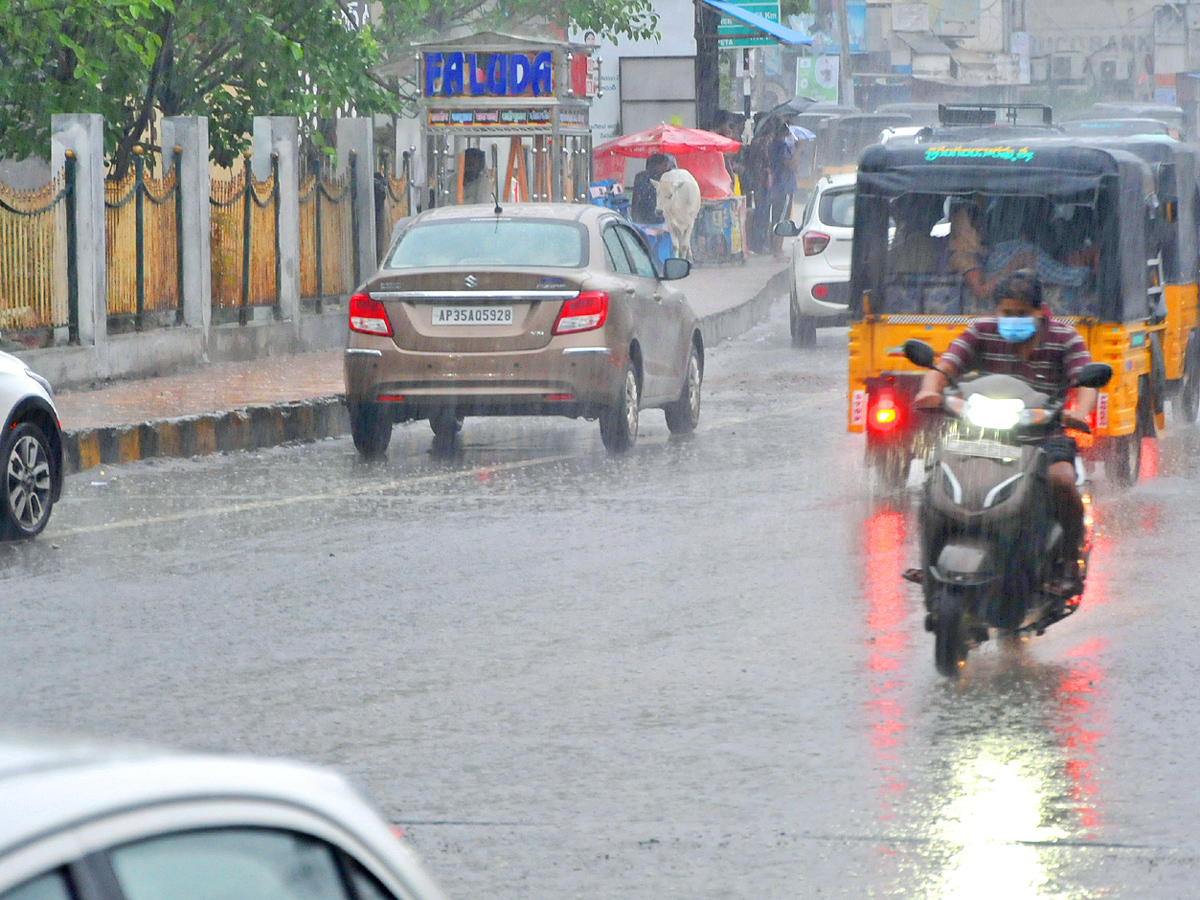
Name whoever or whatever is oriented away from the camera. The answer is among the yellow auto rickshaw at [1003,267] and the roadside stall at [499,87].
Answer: the yellow auto rickshaw

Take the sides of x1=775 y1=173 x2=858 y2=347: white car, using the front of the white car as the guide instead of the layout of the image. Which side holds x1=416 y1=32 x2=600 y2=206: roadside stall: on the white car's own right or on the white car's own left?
on the white car's own left

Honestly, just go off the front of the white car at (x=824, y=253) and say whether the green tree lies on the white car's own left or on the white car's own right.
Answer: on the white car's own left

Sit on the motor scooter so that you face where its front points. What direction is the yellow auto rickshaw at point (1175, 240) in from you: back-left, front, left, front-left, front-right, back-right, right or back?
back

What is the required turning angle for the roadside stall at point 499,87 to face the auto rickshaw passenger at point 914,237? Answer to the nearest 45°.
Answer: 0° — it already faces them

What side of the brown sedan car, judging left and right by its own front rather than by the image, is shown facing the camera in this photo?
back

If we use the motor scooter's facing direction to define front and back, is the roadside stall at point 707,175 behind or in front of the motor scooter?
behind

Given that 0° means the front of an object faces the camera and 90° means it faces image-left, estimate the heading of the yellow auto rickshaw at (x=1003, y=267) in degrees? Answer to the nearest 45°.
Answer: approximately 180°

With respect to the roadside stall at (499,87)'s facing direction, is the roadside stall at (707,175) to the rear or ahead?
to the rear
